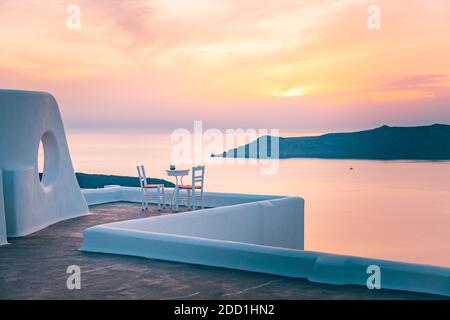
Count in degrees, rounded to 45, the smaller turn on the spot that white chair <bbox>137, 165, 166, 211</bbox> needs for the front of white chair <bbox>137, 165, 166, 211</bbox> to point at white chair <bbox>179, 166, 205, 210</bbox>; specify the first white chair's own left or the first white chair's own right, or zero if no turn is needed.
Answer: approximately 45° to the first white chair's own right

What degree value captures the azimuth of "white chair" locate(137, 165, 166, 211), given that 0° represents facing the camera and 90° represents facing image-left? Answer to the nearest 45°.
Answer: approximately 270°

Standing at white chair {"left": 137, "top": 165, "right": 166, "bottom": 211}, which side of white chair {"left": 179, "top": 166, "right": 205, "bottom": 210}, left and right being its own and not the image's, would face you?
front

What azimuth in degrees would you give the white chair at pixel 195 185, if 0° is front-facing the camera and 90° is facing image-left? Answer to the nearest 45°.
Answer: approximately 135°

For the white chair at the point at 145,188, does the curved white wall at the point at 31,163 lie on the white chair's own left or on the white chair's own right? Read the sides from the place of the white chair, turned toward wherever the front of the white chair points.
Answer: on the white chair's own right

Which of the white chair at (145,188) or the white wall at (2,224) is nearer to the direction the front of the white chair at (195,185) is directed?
the white chair

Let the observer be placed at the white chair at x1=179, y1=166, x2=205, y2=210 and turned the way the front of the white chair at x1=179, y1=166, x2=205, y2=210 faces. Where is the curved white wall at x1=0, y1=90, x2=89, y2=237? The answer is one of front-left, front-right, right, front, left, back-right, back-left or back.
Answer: left

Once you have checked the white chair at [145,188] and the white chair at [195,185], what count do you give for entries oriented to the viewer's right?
1

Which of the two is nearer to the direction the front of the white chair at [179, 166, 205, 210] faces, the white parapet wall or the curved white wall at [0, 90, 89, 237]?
the curved white wall
